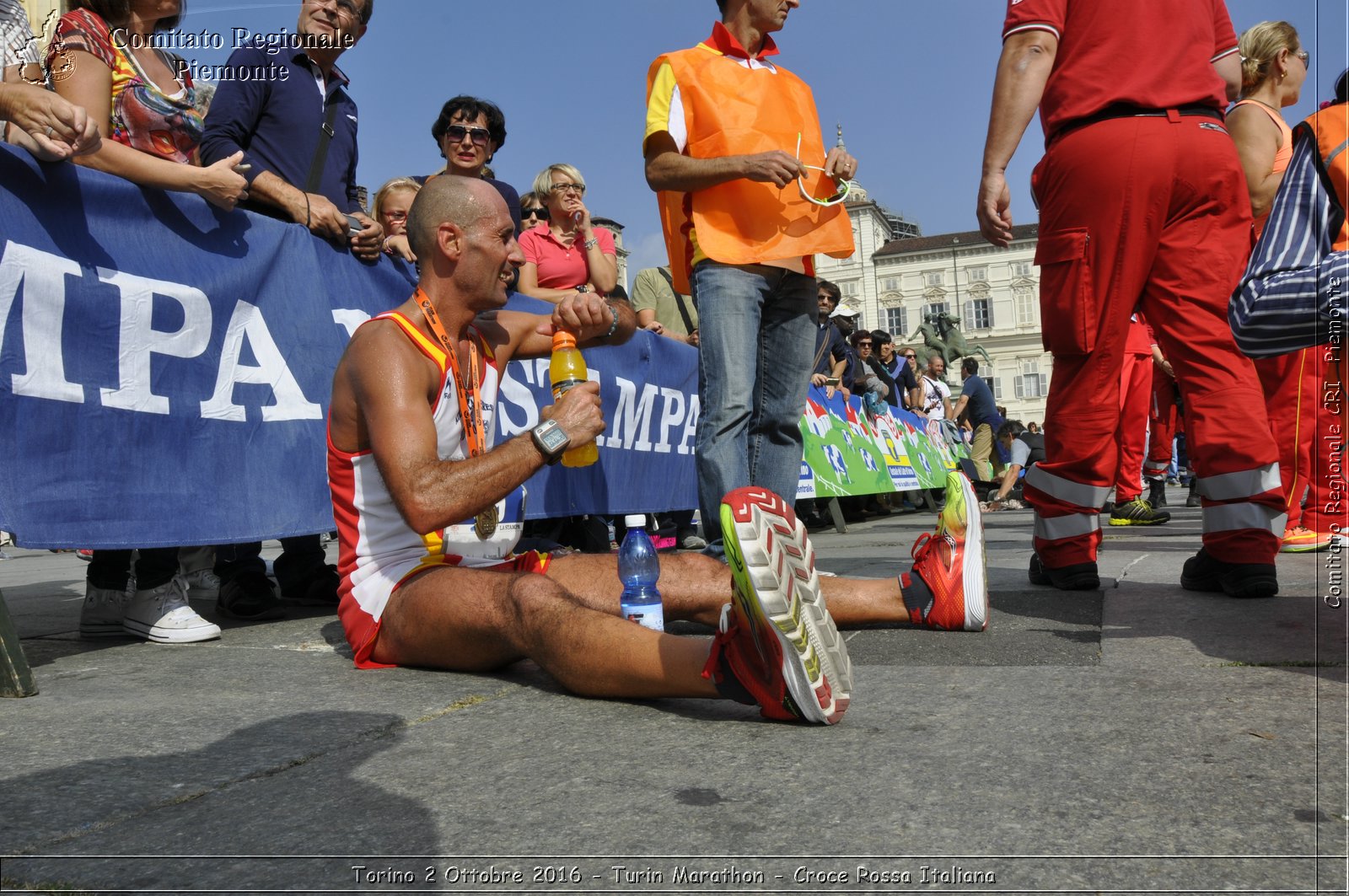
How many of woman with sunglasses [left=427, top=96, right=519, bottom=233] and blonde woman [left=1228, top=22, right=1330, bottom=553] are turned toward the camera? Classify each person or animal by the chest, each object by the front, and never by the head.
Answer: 1

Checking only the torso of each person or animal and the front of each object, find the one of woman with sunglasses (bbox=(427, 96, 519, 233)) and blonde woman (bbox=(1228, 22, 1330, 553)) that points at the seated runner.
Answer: the woman with sunglasses

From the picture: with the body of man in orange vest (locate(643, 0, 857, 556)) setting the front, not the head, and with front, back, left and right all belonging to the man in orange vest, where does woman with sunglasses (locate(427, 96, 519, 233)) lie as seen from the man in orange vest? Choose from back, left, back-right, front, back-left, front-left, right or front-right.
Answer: back

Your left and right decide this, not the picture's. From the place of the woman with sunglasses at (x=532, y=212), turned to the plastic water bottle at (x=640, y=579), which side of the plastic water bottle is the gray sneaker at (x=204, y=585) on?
right

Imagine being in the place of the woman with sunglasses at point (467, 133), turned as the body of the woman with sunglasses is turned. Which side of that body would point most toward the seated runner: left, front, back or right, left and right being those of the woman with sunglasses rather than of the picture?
front

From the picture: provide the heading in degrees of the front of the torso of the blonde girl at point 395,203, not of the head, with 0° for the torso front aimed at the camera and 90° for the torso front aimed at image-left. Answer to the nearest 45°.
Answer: approximately 315°
